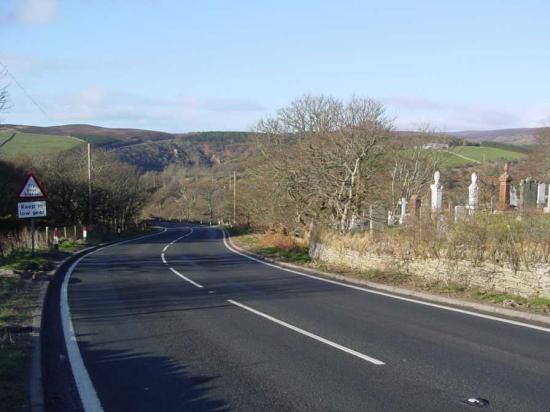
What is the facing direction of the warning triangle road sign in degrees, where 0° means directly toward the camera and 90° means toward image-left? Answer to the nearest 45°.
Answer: approximately 0°

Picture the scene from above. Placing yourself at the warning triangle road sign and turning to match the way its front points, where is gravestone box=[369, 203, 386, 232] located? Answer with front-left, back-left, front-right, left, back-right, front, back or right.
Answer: left

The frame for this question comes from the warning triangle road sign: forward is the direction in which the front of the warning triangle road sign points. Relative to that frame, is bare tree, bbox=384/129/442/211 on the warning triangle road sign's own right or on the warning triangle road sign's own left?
on the warning triangle road sign's own left

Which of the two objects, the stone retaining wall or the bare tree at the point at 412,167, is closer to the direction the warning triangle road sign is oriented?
the stone retaining wall

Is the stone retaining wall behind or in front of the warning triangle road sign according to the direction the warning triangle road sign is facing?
in front

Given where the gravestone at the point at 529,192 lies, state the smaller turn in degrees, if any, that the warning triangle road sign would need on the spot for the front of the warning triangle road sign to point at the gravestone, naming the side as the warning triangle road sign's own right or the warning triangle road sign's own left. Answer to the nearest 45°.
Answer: approximately 90° to the warning triangle road sign's own left

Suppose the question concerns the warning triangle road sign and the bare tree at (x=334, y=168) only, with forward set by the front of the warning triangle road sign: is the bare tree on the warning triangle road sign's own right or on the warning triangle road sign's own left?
on the warning triangle road sign's own left
